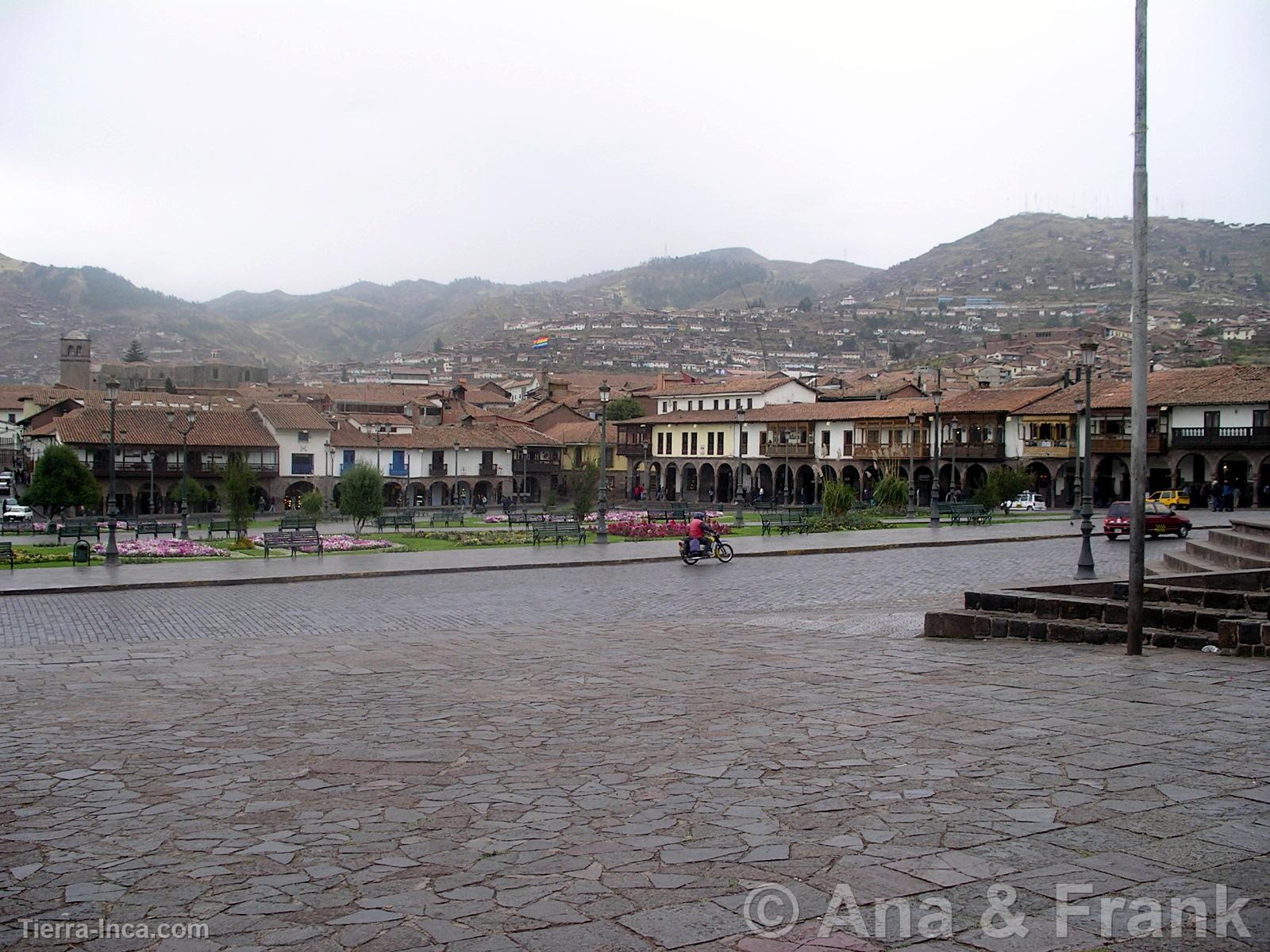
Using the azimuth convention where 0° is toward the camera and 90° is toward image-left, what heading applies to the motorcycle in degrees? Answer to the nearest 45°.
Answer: approximately 270°

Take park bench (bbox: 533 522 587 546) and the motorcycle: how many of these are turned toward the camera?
1

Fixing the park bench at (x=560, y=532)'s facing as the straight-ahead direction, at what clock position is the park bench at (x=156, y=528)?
the park bench at (x=156, y=528) is roughly at 4 o'clock from the park bench at (x=560, y=532).

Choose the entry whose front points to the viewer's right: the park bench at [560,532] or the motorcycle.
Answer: the motorcycle

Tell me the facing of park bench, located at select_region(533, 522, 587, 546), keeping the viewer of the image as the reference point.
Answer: facing the viewer

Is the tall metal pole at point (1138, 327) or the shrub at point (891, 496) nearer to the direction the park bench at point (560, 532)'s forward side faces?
the tall metal pole

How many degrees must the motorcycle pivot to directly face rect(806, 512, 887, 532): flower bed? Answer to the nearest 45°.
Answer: approximately 90° to its left

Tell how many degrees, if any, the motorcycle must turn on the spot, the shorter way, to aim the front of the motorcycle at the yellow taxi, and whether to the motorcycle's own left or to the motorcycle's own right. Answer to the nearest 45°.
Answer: approximately 45° to the motorcycle's own left

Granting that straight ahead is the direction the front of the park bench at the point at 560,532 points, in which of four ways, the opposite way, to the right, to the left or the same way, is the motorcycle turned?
to the left

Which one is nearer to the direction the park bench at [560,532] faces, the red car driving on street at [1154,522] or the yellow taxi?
the red car driving on street

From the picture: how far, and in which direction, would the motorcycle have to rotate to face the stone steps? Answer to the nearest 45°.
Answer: approximately 90° to its right

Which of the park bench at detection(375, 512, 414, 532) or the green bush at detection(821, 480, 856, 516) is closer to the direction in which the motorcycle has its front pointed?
the green bush

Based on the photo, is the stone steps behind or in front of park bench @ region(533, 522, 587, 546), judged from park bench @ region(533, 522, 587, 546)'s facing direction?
in front

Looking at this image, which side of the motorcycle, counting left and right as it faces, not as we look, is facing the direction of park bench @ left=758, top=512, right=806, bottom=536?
left
